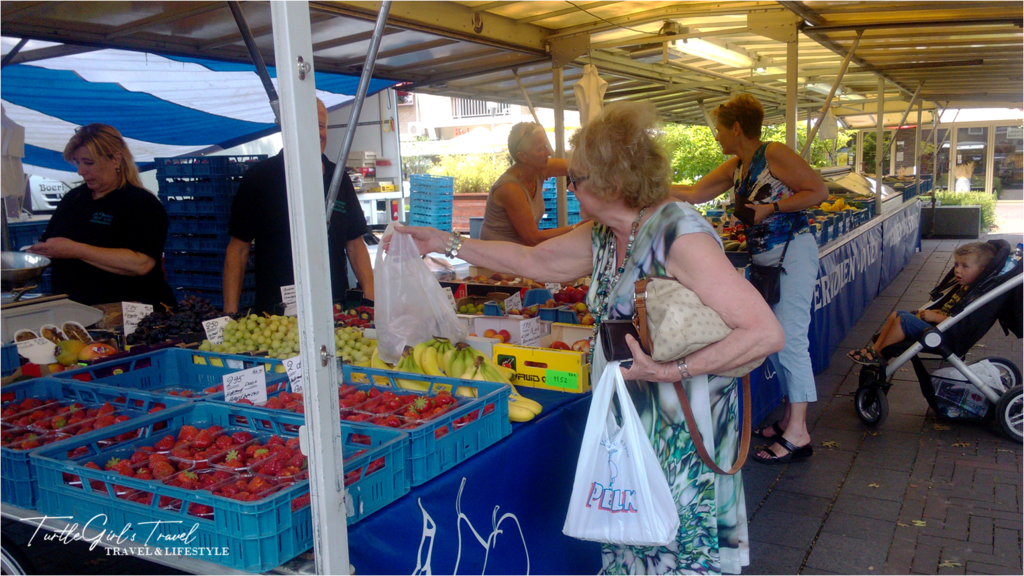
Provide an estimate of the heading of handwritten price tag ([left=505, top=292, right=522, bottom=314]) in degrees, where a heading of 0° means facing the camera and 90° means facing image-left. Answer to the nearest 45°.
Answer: approximately 0°

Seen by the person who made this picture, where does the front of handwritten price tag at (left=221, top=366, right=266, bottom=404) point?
facing the viewer

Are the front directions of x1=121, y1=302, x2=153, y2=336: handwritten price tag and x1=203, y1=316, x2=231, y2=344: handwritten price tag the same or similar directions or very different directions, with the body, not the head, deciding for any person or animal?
same or similar directions

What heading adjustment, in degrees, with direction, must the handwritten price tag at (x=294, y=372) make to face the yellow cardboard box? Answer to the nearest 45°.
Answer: approximately 90° to its left

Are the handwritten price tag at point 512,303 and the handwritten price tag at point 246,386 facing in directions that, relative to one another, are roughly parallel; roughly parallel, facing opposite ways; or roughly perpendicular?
roughly parallel

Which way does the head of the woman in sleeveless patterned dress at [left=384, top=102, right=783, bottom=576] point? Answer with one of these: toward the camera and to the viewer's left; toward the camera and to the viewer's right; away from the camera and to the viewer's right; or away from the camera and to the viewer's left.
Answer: away from the camera and to the viewer's left

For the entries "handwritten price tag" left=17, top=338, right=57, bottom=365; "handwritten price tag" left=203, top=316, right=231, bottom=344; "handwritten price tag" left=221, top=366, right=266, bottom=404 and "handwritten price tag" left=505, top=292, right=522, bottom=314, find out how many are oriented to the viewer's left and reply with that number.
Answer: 0

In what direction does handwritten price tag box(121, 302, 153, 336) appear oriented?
toward the camera

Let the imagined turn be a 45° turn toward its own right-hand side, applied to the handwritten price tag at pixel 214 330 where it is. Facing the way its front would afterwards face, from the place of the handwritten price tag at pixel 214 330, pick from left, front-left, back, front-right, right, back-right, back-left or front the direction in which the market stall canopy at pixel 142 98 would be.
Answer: back-right

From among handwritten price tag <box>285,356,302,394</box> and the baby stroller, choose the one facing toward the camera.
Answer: the handwritten price tag

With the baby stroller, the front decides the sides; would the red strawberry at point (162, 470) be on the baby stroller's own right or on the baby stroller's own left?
on the baby stroller's own left

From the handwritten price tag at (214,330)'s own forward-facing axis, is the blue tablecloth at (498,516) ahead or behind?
ahead

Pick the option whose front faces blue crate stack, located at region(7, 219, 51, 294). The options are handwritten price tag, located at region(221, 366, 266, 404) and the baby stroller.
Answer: the baby stroller

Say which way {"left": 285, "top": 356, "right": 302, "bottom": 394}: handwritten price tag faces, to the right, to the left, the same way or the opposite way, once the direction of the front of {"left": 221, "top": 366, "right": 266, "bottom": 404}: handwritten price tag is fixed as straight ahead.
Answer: the same way
